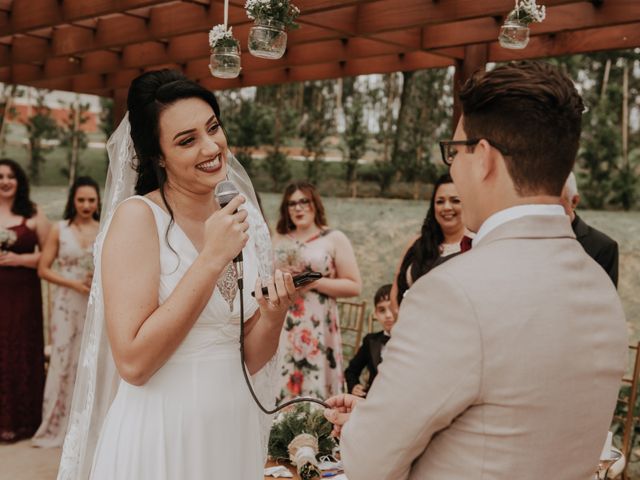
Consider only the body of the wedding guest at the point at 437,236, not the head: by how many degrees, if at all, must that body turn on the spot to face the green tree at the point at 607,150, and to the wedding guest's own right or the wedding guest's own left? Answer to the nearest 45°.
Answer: approximately 180°

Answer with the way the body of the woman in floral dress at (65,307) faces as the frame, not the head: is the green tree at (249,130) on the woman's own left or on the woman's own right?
on the woman's own left

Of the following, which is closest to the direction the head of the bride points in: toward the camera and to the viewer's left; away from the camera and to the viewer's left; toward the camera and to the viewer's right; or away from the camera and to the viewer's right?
toward the camera and to the viewer's right

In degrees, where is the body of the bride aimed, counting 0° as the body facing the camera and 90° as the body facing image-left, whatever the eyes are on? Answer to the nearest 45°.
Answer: approximately 315°

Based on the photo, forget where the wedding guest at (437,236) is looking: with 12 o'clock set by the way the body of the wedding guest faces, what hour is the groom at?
The groom is roughly at 12 o'clock from the wedding guest.

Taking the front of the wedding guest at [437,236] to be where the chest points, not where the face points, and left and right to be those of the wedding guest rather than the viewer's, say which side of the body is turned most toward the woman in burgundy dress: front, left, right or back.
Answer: right

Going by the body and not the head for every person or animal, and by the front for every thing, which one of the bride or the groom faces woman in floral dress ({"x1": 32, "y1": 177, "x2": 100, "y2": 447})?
the groom

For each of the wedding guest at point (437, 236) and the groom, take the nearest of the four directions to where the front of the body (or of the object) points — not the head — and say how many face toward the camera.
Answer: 1
